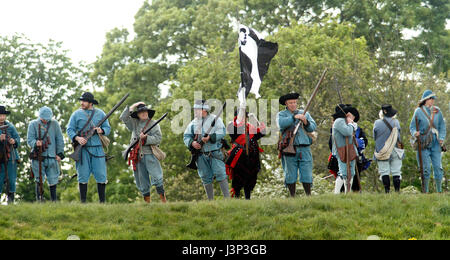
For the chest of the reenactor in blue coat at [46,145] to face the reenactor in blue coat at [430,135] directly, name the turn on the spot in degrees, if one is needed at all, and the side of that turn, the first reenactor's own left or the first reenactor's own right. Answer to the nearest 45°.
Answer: approximately 90° to the first reenactor's own left

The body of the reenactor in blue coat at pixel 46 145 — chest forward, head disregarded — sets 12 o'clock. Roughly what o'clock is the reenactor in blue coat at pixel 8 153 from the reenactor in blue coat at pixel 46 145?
the reenactor in blue coat at pixel 8 153 is roughly at 4 o'clock from the reenactor in blue coat at pixel 46 145.

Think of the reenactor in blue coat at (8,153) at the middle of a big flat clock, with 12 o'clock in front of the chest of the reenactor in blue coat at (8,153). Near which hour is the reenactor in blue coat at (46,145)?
the reenactor in blue coat at (46,145) is roughly at 10 o'clock from the reenactor in blue coat at (8,153).

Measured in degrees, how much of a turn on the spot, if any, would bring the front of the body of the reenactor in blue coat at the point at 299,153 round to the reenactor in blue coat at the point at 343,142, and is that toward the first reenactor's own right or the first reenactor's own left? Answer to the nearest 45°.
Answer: approximately 135° to the first reenactor's own left

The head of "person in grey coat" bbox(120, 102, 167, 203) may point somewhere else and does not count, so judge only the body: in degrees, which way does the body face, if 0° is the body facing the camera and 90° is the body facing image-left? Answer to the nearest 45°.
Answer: approximately 0°
